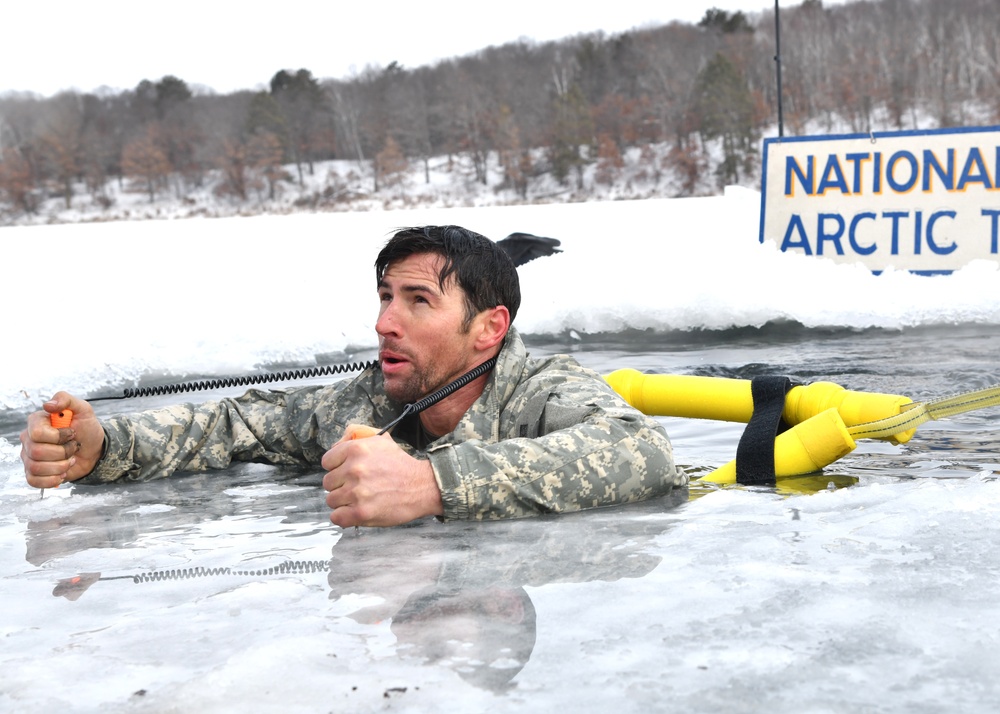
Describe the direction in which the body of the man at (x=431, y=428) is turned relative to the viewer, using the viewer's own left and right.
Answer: facing the viewer and to the left of the viewer

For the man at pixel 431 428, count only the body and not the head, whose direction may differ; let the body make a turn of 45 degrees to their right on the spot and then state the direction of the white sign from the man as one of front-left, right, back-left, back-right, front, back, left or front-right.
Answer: back-right

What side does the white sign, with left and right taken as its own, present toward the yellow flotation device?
front

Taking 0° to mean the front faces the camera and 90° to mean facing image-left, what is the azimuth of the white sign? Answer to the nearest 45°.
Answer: approximately 0°

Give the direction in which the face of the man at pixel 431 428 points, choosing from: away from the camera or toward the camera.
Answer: toward the camera
